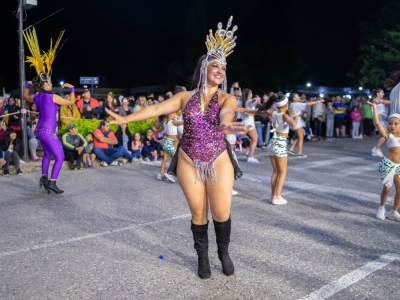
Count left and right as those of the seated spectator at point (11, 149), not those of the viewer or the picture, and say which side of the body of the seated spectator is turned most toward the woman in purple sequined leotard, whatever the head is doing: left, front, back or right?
front

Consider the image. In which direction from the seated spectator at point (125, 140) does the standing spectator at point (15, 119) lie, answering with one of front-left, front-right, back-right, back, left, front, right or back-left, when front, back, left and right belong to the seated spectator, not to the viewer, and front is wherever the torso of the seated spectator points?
back-right

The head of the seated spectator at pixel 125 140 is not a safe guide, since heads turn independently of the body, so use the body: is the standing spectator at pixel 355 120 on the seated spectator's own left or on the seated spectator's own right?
on the seated spectator's own left

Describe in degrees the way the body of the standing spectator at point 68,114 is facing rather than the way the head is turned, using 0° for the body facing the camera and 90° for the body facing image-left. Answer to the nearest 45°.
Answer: approximately 0°

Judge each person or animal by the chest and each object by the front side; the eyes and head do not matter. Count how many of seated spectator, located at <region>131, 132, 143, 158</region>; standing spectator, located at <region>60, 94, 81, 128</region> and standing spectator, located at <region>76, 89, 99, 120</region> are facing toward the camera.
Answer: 3

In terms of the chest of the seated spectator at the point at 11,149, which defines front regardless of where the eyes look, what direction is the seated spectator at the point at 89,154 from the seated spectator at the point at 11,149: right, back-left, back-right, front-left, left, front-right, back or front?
left

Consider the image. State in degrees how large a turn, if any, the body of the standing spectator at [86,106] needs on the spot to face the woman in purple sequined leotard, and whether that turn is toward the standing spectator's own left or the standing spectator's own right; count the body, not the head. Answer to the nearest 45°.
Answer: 0° — they already face them

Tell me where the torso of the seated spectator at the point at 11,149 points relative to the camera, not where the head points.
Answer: toward the camera

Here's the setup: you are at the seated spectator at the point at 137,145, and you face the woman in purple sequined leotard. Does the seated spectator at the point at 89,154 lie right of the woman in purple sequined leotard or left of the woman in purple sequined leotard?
right

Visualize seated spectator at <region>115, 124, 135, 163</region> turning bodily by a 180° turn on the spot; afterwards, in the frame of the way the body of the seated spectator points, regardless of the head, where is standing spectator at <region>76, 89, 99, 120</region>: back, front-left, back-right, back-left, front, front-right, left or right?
front

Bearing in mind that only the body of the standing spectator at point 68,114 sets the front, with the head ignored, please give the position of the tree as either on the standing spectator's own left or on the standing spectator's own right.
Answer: on the standing spectator's own left

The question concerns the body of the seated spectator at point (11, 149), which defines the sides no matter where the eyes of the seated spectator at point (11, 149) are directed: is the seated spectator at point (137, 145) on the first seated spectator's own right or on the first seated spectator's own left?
on the first seated spectator's own left

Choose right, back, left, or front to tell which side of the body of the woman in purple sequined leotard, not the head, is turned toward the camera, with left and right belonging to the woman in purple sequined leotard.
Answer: front
